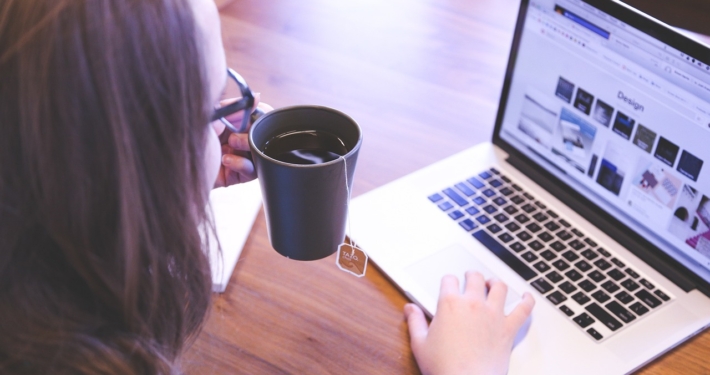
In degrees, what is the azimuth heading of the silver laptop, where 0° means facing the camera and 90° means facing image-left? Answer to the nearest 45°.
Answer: approximately 45°

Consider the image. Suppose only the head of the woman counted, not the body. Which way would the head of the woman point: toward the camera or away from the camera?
away from the camera

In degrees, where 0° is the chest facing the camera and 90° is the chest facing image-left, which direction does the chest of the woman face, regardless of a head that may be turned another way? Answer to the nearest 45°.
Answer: approximately 225°
